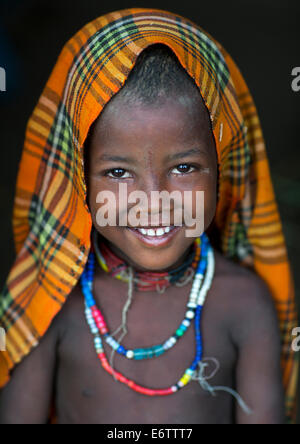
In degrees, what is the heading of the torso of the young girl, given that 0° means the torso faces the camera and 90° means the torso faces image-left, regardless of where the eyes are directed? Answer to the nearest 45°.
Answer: approximately 0°
